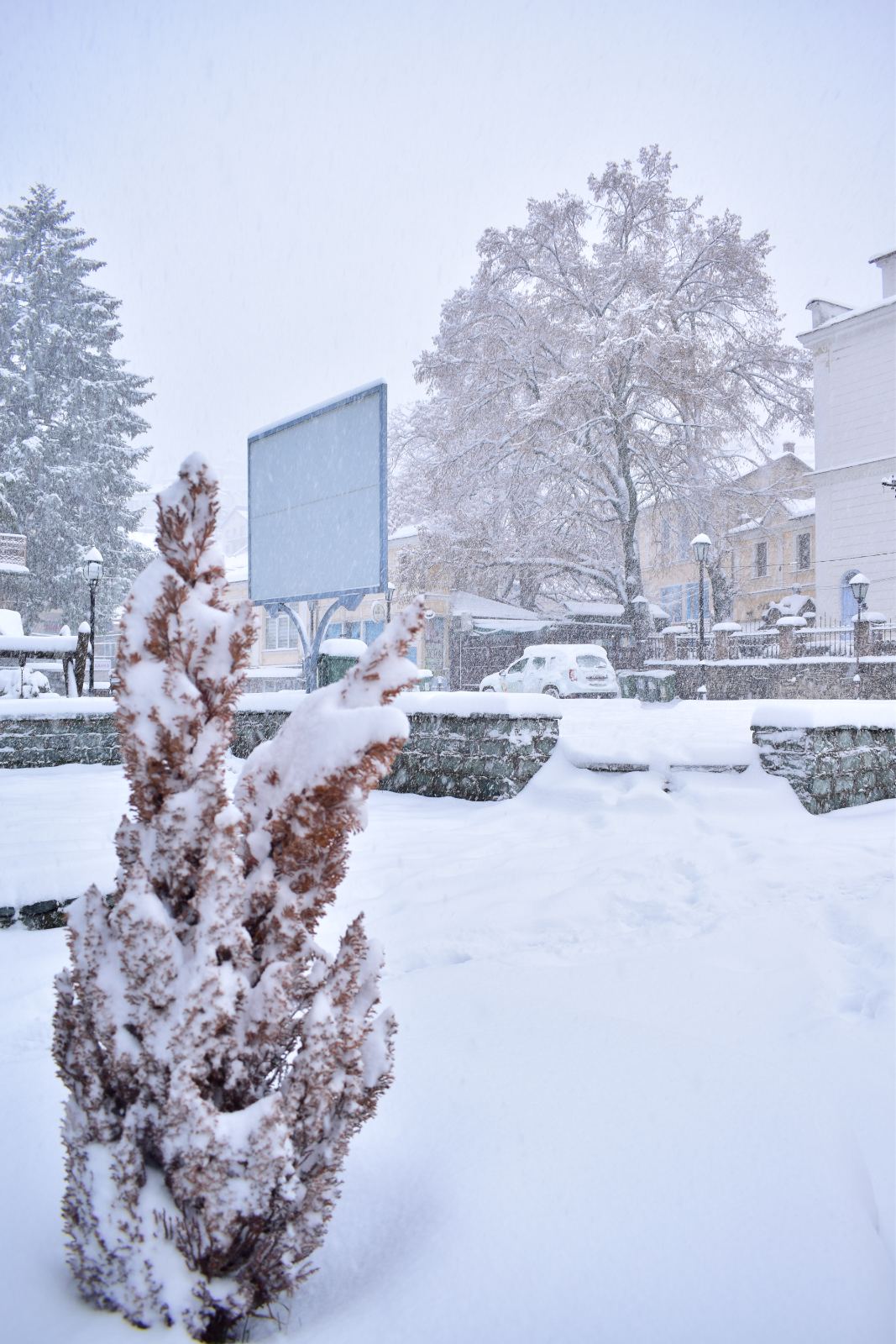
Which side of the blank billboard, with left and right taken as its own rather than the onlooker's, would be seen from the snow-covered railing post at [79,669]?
right

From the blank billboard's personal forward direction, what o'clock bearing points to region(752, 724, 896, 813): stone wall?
The stone wall is roughly at 9 o'clock from the blank billboard.

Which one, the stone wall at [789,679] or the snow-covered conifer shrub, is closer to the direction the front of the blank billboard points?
the snow-covered conifer shrub

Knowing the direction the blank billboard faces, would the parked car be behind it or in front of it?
behind

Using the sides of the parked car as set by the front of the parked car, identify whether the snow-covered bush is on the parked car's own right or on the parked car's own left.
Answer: on the parked car's own left

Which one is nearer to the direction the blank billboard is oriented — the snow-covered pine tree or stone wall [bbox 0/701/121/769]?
the stone wall

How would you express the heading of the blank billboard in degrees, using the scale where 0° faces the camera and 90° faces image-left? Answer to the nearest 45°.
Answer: approximately 45°

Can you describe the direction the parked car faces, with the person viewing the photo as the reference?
facing away from the viewer and to the left of the viewer

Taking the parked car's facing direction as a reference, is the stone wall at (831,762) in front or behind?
behind

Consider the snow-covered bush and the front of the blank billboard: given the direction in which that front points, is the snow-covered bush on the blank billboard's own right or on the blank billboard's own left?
on the blank billboard's own right

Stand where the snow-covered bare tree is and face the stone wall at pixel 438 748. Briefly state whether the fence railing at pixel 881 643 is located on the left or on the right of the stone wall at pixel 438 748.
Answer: left
